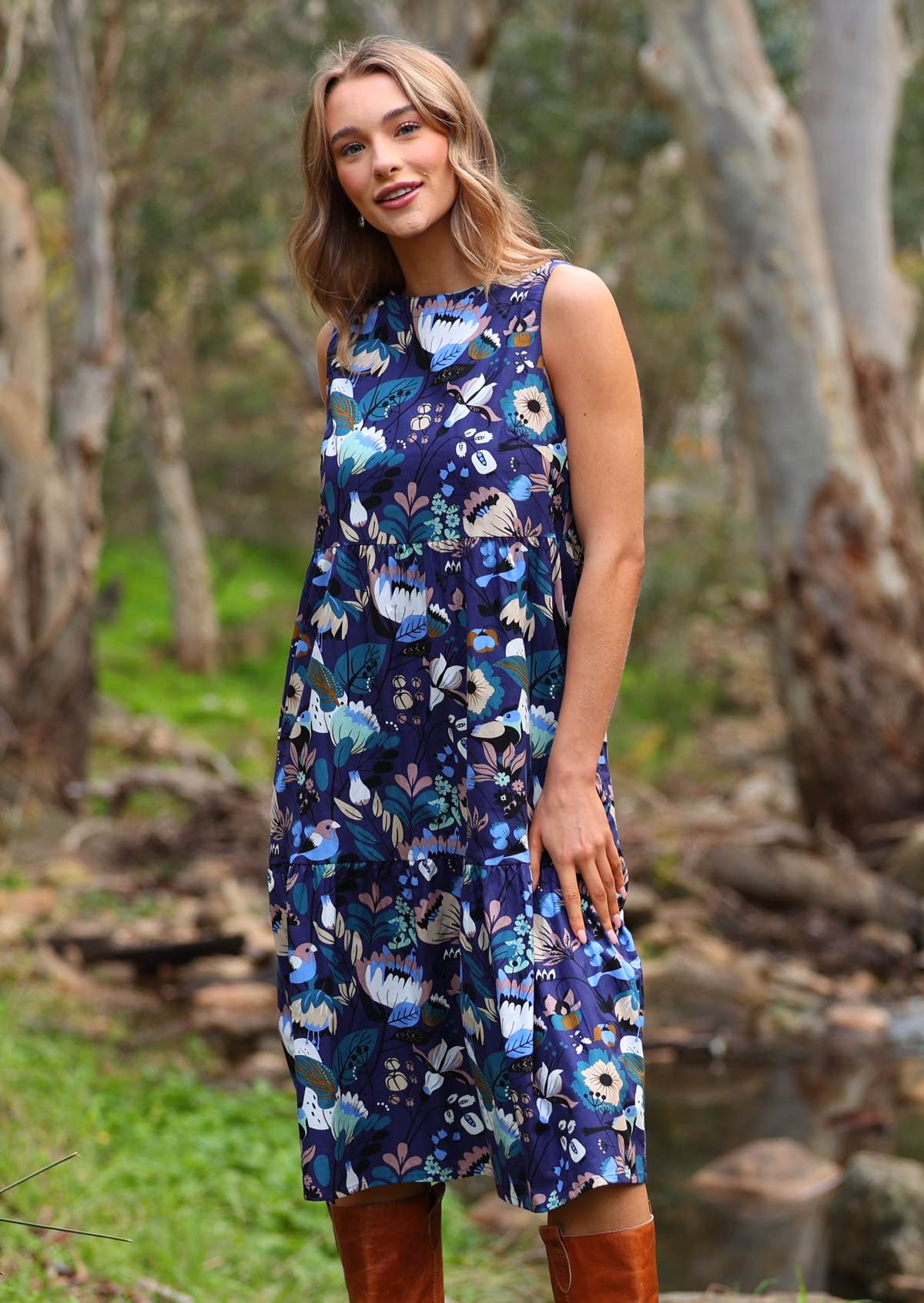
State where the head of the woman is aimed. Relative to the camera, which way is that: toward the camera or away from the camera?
toward the camera

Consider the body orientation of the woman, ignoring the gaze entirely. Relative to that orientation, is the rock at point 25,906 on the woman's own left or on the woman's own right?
on the woman's own right

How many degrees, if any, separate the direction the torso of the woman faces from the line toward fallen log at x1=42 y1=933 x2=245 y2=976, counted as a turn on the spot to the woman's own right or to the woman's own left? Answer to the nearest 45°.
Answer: approximately 135° to the woman's own right

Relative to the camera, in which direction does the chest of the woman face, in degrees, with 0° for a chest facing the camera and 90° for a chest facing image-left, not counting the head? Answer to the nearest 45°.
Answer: approximately 45°

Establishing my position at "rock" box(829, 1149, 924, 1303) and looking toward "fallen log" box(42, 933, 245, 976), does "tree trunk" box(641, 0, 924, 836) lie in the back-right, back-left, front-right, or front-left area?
front-right

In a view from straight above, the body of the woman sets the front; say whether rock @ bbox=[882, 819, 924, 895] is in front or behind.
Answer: behind

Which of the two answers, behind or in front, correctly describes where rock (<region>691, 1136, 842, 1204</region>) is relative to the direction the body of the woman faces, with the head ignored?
behind
